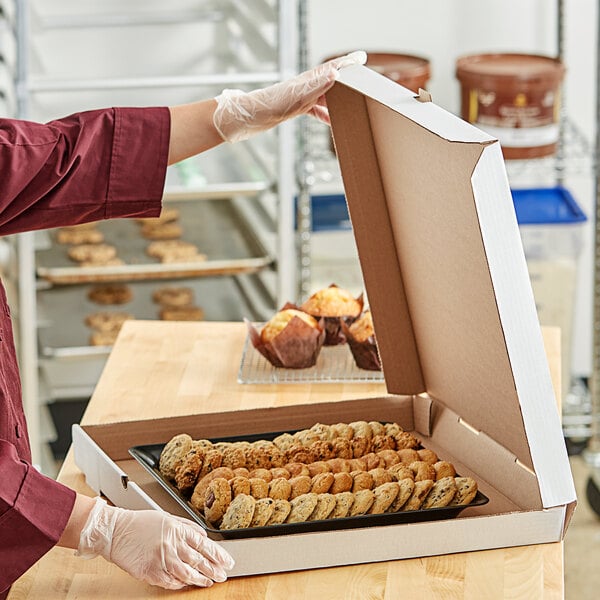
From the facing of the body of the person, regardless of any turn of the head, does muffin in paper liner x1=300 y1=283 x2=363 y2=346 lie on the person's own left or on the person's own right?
on the person's own left

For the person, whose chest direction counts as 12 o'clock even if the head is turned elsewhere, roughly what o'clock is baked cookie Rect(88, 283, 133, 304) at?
The baked cookie is roughly at 9 o'clock from the person.

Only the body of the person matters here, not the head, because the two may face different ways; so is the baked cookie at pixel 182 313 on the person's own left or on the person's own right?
on the person's own left

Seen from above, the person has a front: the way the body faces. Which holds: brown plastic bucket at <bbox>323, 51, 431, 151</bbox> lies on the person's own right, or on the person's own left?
on the person's own left

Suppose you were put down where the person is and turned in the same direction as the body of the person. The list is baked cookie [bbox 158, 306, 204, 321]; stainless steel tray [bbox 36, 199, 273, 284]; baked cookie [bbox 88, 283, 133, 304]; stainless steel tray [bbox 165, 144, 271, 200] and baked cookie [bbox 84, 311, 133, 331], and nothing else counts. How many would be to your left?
5

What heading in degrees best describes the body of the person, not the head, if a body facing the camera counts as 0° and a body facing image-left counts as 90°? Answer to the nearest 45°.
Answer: approximately 270°

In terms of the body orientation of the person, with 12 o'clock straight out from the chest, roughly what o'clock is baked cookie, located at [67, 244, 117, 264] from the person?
The baked cookie is roughly at 9 o'clock from the person.

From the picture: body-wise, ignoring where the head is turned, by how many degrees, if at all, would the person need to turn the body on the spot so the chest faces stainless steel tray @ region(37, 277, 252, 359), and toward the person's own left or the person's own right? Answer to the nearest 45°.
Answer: approximately 90° to the person's own left
